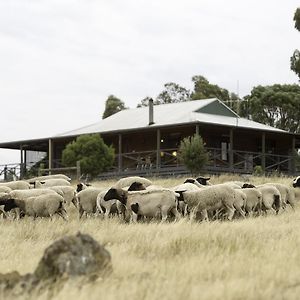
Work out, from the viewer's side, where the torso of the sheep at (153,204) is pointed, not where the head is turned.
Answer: to the viewer's left

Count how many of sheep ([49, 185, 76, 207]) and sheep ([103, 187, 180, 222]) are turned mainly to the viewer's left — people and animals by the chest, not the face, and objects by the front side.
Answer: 2

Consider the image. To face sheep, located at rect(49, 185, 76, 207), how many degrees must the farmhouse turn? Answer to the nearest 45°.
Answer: approximately 45° to its left

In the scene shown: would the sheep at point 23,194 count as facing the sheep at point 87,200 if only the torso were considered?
no

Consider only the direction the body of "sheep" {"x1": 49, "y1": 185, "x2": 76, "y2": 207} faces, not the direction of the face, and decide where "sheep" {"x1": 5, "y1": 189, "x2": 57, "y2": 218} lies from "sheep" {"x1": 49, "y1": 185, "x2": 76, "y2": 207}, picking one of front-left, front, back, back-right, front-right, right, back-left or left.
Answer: front-left

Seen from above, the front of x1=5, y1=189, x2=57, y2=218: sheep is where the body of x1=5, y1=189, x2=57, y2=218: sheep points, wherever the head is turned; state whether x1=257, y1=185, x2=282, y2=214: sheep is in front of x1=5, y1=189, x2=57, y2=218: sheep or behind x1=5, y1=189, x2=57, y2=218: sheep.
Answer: behind

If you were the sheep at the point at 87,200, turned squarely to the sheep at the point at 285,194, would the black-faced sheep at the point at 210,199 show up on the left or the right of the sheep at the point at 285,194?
right

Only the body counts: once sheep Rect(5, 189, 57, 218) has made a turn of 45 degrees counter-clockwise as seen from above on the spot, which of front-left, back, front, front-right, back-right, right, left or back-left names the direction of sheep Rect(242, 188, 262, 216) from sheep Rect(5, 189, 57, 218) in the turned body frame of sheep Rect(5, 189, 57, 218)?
back-left

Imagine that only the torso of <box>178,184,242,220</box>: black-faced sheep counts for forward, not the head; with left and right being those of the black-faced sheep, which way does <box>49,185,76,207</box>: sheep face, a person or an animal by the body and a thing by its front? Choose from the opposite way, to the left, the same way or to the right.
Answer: the same way

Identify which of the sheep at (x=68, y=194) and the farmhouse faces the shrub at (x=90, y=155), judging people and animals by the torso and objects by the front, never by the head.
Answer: the farmhouse

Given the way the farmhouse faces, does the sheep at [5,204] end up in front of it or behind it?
in front

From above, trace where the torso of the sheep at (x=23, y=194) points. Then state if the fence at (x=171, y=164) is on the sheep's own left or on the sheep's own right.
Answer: on the sheep's own right

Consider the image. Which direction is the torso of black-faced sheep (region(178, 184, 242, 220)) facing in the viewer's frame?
to the viewer's left

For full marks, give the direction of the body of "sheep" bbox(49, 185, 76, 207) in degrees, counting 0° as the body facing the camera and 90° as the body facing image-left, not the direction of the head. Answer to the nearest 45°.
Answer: approximately 90°

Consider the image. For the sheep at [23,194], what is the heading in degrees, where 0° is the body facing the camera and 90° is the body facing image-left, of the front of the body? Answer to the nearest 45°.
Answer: approximately 90°

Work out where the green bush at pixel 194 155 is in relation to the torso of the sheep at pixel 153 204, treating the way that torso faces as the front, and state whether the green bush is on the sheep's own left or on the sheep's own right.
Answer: on the sheep's own right

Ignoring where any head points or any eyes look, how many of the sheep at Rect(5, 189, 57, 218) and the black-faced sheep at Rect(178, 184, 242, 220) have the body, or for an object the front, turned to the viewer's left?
2

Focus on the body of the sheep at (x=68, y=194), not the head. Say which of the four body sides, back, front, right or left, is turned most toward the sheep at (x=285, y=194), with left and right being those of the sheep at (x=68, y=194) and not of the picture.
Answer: back

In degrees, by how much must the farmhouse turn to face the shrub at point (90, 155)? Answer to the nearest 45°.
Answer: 0° — it already faces it

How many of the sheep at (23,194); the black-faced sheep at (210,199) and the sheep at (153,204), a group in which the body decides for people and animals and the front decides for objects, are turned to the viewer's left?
3
